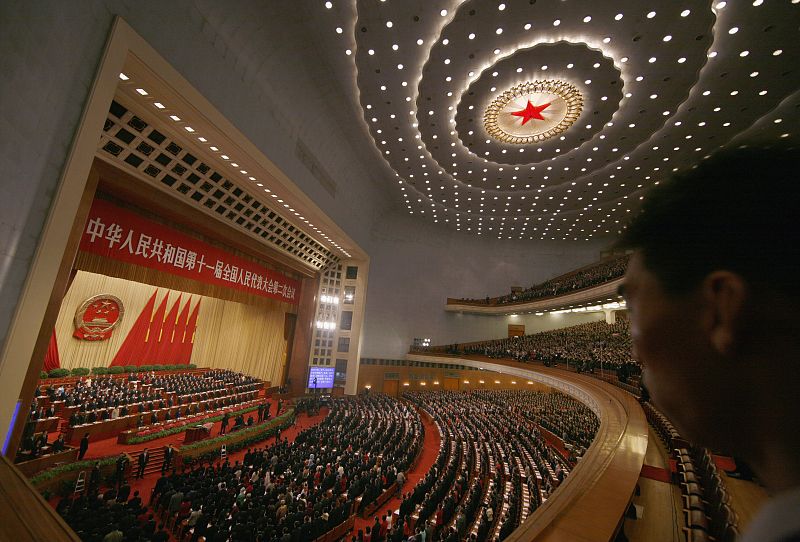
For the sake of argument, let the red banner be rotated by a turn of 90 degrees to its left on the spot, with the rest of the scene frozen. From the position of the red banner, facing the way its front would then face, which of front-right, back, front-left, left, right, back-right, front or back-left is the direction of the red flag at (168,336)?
front-left

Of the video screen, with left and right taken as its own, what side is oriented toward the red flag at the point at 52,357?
right

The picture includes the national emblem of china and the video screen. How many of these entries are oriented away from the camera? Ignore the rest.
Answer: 0

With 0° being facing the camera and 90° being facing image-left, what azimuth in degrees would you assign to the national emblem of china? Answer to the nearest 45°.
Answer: approximately 315°

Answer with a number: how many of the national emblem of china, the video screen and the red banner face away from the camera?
0

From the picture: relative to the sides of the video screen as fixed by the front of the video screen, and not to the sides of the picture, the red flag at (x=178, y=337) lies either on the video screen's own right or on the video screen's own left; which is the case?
on the video screen's own right

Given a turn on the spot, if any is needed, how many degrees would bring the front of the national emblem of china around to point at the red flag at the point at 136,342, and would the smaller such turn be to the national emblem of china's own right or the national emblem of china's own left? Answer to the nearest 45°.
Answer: approximately 45° to the national emblem of china's own left

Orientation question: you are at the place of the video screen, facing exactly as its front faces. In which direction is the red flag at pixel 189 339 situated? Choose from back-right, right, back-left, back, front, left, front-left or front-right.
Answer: right

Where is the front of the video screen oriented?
toward the camera

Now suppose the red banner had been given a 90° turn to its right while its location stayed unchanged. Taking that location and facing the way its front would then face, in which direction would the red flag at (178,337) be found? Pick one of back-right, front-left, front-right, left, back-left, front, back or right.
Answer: back-right

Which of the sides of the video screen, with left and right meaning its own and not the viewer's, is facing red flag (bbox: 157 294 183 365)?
right

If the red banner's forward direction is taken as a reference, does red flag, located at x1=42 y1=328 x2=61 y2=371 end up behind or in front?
behind
